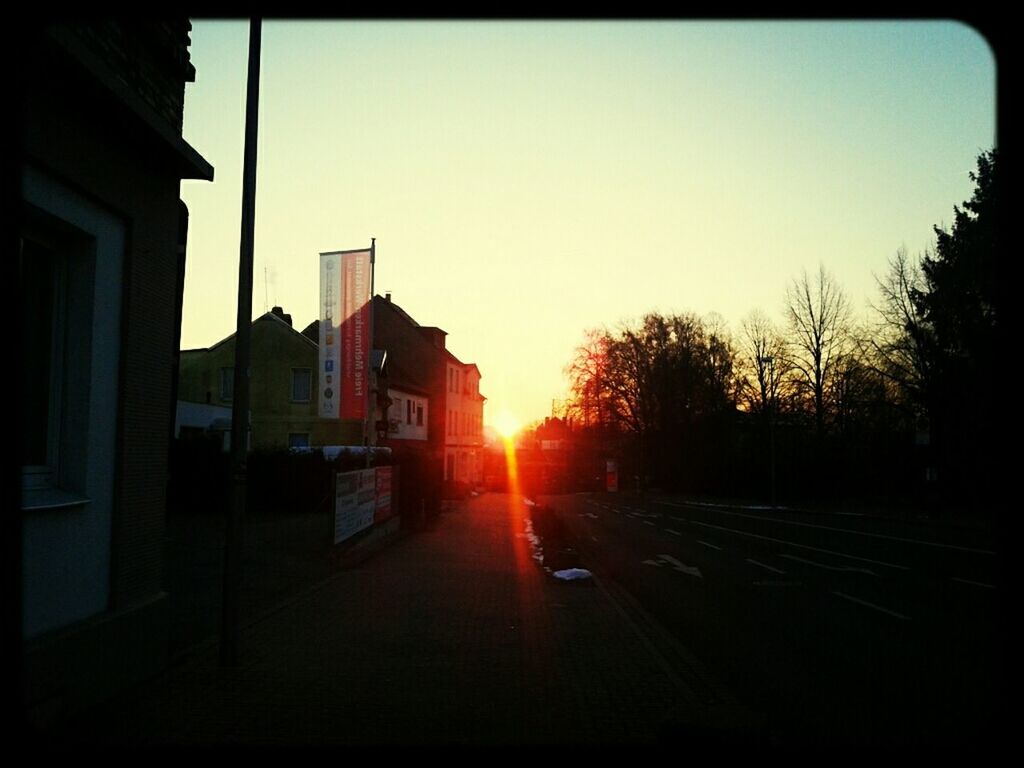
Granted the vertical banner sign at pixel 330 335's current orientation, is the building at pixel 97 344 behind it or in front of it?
in front

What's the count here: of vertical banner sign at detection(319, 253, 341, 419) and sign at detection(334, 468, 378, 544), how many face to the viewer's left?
0

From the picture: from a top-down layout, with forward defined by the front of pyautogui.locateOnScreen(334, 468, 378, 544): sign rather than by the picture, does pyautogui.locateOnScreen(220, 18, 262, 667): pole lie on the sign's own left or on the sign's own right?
on the sign's own right

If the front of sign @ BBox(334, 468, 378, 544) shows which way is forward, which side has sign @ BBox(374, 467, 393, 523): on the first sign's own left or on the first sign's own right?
on the first sign's own left

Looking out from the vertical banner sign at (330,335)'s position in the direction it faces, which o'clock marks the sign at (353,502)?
The sign is roughly at 12 o'clock from the vertical banner sign.

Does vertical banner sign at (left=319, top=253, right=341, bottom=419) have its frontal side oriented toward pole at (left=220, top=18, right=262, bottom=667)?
yes

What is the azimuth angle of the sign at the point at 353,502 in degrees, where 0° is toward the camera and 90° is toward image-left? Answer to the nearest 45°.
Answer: approximately 315°

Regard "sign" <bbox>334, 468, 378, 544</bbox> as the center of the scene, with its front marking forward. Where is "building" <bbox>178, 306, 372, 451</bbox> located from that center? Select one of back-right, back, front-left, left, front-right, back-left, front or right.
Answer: back-left

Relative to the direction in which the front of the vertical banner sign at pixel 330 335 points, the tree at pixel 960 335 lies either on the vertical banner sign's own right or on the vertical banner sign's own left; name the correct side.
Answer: on the vertical banner sign's own left

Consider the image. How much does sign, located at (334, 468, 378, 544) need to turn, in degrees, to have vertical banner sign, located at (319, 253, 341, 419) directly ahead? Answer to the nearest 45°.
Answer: approximately 135° to its left
